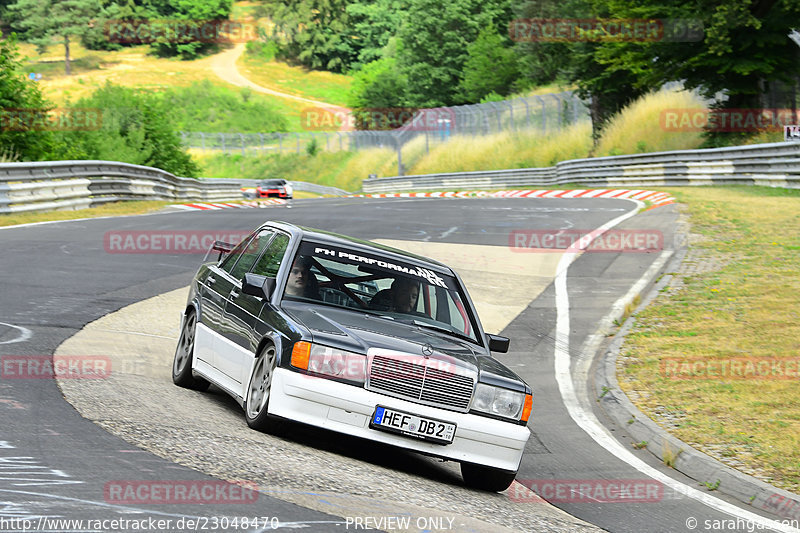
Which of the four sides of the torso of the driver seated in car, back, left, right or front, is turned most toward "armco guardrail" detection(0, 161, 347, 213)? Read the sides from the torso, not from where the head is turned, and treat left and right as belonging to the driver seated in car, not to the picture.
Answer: back

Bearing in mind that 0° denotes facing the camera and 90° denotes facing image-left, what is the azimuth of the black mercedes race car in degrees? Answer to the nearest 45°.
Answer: approximately 315°

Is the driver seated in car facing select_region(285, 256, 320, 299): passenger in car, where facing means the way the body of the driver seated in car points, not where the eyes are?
no

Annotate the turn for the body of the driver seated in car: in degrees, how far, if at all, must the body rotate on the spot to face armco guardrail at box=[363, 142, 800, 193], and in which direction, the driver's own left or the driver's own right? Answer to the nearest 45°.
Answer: approximately 135° to the driver's own left

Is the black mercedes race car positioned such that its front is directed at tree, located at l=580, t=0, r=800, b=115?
no

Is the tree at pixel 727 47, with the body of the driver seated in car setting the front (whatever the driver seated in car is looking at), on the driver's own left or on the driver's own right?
on the driver's own left

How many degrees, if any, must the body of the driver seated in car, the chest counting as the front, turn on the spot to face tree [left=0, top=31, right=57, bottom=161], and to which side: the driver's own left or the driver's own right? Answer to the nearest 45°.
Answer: approximately 180°

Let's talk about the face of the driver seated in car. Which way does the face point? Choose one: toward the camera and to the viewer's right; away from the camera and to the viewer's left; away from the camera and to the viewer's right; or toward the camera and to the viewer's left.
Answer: toward the camera and to the viewer's right

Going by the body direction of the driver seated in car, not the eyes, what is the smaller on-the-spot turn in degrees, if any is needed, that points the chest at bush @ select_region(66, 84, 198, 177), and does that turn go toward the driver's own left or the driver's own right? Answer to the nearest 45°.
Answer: approximately 135° to the driver's own left

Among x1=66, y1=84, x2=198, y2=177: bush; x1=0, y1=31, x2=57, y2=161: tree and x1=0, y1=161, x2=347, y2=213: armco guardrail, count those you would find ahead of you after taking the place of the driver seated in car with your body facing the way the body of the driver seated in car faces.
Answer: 0

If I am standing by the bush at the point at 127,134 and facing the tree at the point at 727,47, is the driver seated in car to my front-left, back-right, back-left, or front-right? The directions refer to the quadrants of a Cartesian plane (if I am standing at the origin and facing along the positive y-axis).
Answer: front-right

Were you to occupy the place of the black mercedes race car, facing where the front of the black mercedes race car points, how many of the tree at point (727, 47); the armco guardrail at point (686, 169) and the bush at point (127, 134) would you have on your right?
0

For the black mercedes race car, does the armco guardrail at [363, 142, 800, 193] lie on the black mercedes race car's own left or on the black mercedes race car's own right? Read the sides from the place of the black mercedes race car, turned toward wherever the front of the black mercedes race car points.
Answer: on the black mercedes race car's own left

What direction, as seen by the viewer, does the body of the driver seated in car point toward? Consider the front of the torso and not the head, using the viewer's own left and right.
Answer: facing the viewer and to the right of the viewer

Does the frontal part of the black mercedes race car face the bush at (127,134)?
no
